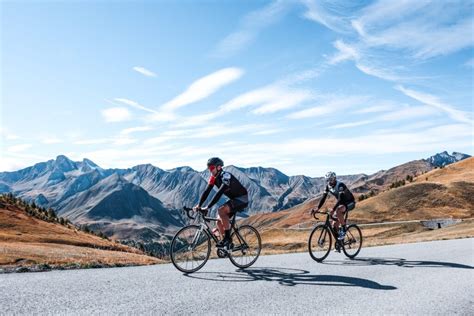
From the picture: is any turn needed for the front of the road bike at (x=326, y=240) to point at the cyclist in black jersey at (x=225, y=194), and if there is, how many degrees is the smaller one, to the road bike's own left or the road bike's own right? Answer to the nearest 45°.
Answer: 0° — it already faces them

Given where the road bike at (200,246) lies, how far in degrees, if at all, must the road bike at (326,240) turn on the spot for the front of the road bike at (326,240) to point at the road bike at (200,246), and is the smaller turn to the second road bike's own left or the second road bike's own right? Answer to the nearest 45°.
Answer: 0° — it already faces it

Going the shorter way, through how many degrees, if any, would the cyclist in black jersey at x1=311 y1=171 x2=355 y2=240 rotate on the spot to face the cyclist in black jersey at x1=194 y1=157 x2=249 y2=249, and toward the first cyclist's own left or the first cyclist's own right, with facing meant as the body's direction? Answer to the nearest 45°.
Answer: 0° — they already face them

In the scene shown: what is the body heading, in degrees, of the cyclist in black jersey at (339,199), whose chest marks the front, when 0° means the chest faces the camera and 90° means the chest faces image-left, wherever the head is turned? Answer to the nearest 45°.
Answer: approximately 45°
